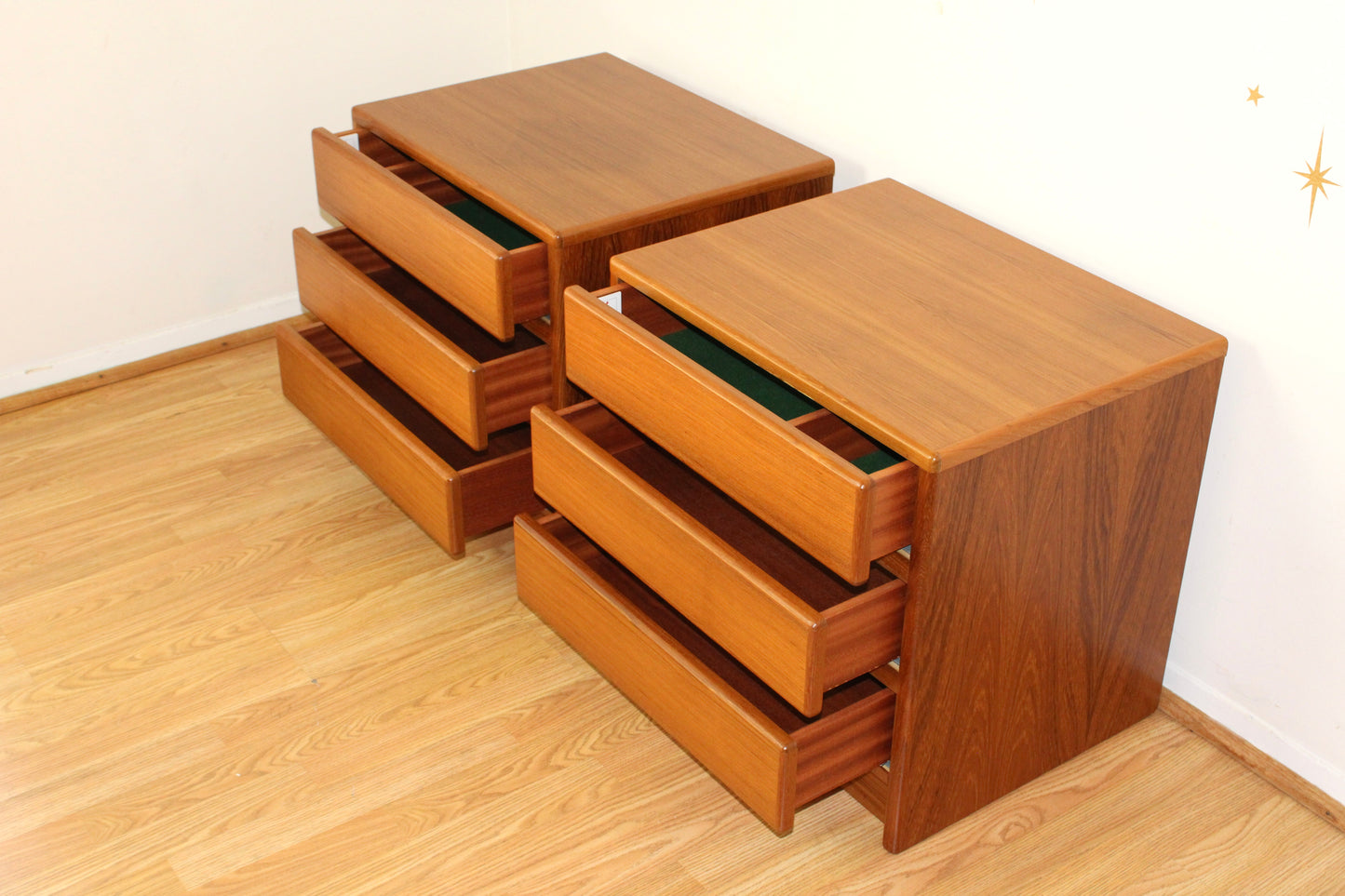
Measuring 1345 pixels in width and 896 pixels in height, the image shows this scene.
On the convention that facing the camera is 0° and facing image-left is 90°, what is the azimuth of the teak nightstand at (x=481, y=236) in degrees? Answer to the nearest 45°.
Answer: approximately 45°

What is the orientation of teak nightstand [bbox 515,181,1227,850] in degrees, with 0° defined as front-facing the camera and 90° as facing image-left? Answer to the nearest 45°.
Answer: approximately 45°
